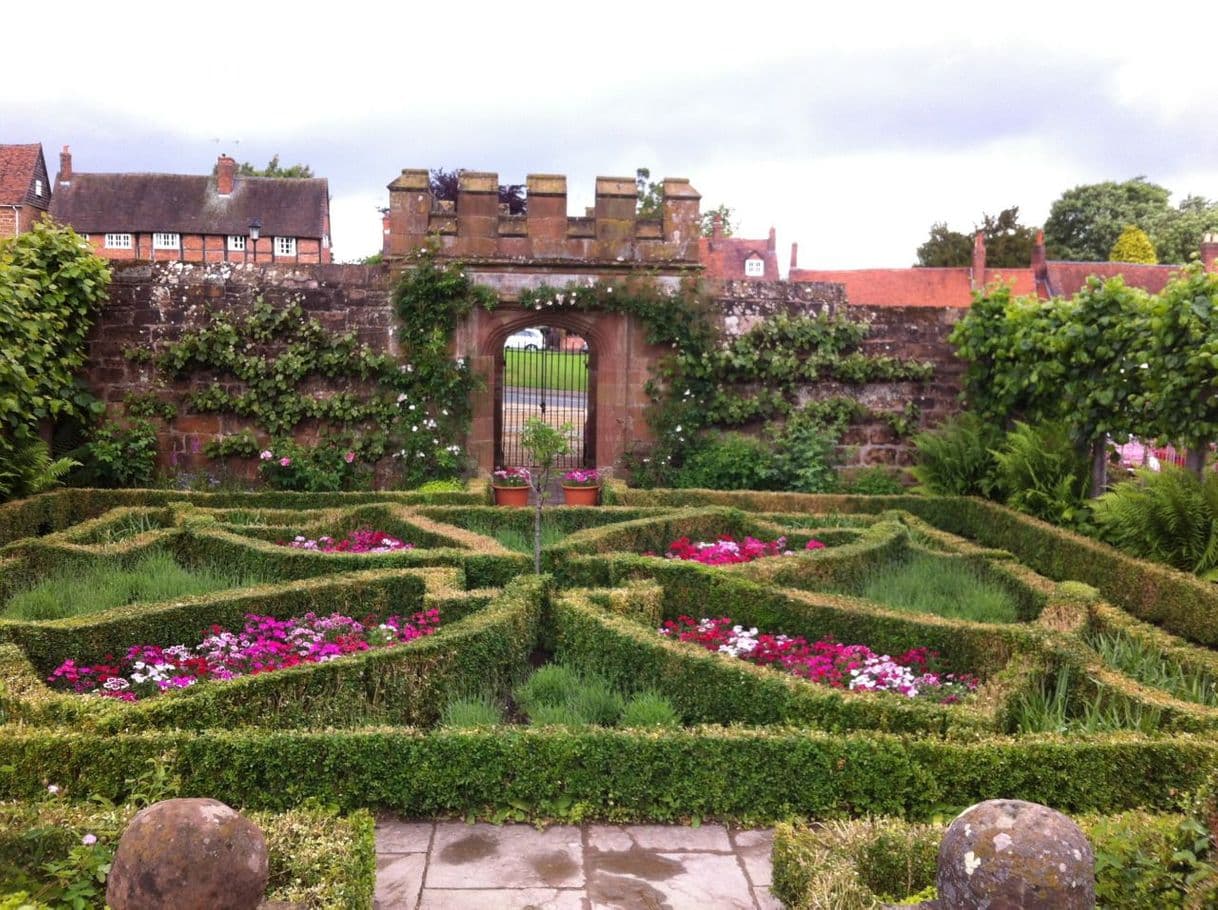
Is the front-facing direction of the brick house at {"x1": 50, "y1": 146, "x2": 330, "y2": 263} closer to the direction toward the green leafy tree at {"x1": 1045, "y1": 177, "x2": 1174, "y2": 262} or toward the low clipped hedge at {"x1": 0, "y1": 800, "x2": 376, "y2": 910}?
the low clipped hedge

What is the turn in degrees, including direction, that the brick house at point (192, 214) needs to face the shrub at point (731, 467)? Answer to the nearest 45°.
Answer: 0° — it already faces it

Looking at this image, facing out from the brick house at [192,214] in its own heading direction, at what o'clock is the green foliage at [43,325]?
The green foliage is roughly at 12 o'clock from the brick house.

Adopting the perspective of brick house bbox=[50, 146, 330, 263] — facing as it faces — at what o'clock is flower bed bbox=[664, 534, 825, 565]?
The flower bed is roughly at 12 o'clock from the brick house.

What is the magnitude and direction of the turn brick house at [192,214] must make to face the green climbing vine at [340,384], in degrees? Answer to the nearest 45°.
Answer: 0° — it already faces it

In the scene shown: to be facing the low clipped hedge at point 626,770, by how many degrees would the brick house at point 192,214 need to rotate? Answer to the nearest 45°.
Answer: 0° — it already faces it

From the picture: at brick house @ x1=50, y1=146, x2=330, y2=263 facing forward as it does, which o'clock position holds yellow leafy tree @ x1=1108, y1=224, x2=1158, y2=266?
The yellow leafy tree is roughly at 10 o'clock from the brick house.

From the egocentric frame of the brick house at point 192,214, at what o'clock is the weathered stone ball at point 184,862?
The weathered stone ball is roughly at 12 o'clock from the brick house.

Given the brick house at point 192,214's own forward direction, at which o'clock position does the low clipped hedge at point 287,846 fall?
The low clipped hedge is roughly at 12 o'clock from the brick house.
